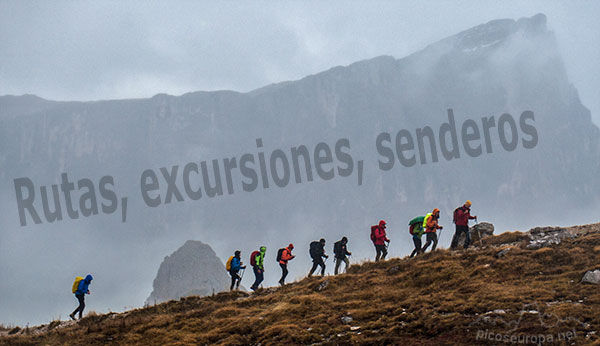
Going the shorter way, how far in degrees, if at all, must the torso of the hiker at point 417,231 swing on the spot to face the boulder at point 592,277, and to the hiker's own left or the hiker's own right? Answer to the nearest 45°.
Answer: approximately 45° to the hiker's own right

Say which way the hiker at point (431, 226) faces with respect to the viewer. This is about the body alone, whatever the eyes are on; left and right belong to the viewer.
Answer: facing to the right of the viewer

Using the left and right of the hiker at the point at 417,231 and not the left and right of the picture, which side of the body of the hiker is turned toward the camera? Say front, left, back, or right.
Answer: right

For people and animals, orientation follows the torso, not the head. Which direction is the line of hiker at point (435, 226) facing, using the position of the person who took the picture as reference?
facing to the right of the viewer

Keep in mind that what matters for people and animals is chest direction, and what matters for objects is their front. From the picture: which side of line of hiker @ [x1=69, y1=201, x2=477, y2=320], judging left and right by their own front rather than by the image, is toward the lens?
right

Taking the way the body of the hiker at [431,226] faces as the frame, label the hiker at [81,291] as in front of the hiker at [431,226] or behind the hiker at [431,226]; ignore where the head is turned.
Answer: behind

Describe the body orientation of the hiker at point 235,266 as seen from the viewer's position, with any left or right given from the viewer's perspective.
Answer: facing to the right of the viewer

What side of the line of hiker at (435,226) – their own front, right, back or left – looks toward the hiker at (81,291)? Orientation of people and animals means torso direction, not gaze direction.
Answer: back

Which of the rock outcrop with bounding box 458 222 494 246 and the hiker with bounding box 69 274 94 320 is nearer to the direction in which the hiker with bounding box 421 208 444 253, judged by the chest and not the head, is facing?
the rock outcrop
